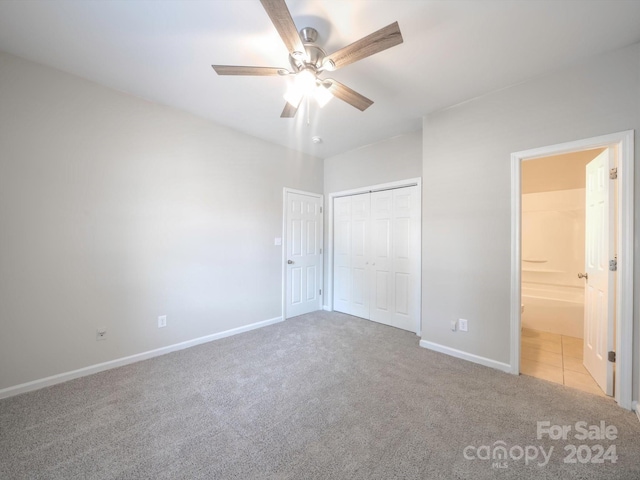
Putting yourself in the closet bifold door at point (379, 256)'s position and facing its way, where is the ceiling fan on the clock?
The ceiling fan is roughly at 11 o'clock from the closet bifold door.

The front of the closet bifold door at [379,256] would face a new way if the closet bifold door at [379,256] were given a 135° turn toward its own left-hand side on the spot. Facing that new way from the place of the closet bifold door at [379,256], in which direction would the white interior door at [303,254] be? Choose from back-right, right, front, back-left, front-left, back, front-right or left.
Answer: back

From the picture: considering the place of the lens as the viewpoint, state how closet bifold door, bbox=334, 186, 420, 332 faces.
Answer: facing the viewer and to the left of the viewer

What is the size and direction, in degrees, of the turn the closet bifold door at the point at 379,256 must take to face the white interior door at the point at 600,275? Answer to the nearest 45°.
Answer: approximately 90° to its left
